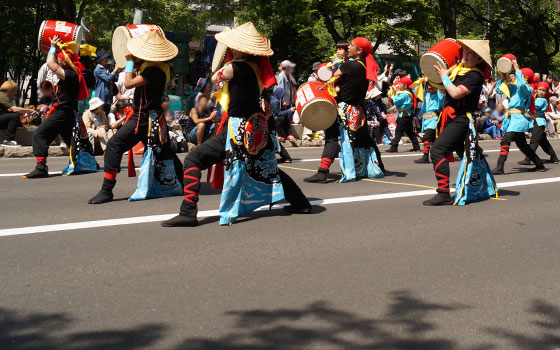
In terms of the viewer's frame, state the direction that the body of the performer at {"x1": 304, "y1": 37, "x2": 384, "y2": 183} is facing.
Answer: to the viewer's left

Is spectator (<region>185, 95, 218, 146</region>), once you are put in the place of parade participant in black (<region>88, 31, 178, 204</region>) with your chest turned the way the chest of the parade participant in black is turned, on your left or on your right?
on your right

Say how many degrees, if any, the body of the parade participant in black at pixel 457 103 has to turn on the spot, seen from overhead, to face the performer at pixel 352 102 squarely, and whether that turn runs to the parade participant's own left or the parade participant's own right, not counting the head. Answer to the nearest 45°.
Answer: approximately 45° to the parade participant's own right

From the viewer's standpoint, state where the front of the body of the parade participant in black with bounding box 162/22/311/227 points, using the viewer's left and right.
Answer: facing to the left of the viewer

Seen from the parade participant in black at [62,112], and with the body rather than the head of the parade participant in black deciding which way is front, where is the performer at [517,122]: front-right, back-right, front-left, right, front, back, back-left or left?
back

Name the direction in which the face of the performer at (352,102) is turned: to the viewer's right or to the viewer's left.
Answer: to the viewer's left

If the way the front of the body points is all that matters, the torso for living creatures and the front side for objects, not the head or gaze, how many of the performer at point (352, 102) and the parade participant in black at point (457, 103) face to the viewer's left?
2

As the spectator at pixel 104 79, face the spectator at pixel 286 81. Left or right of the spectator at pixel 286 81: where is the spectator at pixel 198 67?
left

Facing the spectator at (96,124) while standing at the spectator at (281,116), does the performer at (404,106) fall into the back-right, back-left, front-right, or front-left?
back-left

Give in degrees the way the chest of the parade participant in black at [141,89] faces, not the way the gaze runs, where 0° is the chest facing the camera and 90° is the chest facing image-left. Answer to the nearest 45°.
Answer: approximately 90°

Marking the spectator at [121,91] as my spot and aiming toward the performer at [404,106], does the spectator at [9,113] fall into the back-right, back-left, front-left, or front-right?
back-right

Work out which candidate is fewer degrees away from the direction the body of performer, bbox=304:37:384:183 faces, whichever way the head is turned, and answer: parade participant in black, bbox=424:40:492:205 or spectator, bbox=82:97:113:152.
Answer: the spectator

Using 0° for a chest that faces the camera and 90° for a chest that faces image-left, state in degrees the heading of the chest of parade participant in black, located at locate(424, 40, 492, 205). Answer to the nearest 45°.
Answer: approximately 90°

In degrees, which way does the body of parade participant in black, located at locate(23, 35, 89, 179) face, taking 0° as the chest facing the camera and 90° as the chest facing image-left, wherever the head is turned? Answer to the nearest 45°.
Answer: approximately 90°
